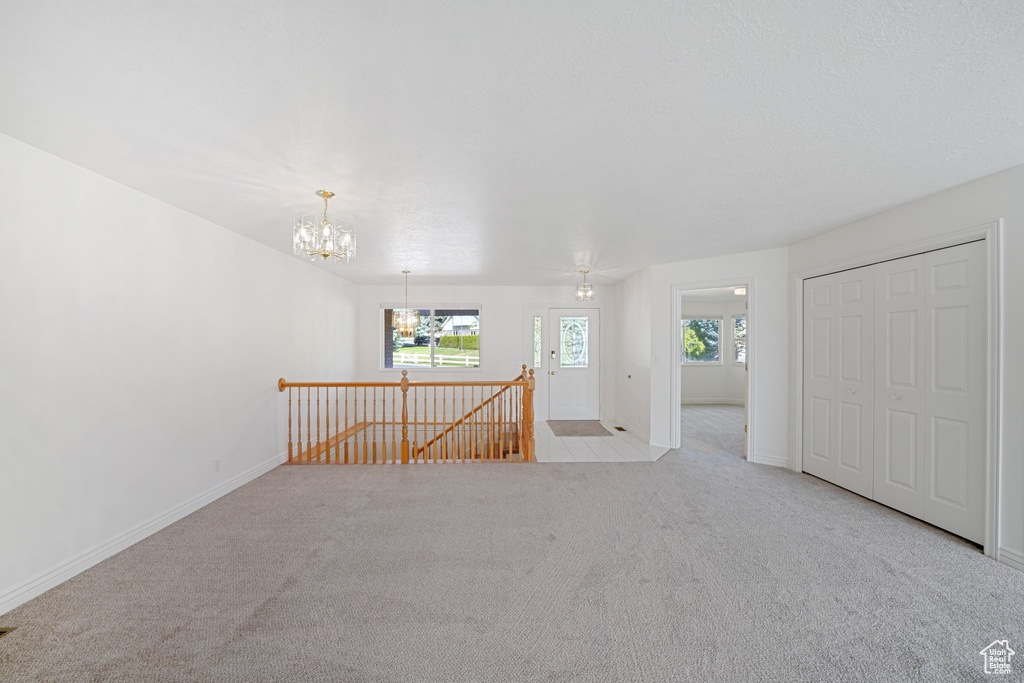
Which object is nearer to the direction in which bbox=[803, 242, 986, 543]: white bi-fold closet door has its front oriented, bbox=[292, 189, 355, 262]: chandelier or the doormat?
the chandelier

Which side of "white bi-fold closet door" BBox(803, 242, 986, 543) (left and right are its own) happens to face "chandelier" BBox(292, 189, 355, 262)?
front

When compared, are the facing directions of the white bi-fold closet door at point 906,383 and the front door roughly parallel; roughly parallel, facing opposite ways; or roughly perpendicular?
roughly perpendicular

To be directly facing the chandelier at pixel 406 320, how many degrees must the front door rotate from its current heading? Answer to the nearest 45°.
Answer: approximately 90° to its right

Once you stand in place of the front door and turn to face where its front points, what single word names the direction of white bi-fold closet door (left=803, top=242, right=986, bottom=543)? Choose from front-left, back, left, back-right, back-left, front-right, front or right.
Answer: front-left

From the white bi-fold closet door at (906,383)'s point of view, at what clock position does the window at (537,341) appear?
The window is roughly at 2 o'clock from the white bi-fold closet door.

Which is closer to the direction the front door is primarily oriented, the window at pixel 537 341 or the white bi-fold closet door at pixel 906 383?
the white bi-fold closet door

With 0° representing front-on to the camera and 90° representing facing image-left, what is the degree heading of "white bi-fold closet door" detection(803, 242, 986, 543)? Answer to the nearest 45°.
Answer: approximately 45°

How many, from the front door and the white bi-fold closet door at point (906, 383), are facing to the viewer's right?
0

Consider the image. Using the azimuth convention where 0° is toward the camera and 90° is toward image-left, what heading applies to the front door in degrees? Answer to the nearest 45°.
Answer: approximately 0°

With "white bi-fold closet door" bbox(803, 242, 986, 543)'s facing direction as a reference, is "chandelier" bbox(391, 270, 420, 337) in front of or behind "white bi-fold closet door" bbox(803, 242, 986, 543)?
in front
